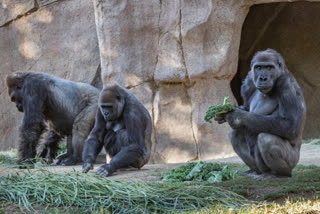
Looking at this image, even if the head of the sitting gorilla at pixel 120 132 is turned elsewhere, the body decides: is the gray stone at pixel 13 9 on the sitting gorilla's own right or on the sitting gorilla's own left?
on the sitting gorilla's own right

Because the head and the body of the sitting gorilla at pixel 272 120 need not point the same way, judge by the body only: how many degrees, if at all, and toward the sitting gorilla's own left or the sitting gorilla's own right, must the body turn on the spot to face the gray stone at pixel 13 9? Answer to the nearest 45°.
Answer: approximately 90° to the sitting gorilla's own right

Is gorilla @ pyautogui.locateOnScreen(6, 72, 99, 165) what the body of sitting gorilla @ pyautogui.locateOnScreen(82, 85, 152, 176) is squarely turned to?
no

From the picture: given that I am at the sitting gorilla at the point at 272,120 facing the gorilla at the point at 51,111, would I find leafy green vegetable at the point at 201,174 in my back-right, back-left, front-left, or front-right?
front-left

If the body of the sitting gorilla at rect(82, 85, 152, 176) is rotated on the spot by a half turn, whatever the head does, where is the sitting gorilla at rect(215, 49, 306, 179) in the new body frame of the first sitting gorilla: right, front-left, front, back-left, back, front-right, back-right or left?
right

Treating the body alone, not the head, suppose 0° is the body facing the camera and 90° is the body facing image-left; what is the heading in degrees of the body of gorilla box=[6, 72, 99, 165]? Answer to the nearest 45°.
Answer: approximately 90°

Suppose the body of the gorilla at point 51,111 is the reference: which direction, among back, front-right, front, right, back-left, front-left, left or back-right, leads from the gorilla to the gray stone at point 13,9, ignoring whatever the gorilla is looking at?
right

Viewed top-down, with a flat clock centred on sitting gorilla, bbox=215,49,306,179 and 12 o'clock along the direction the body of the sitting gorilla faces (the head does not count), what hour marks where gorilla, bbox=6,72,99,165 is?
The gorilla is roughly at 3 o'clock from the sitting gorilla.

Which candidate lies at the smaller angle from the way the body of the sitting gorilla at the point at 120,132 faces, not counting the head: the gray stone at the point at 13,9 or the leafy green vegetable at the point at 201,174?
the leafy green vegetable

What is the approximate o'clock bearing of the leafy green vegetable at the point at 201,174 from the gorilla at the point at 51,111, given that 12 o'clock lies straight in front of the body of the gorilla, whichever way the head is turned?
The leafy green vegetable is roughly at 8 o'clock from the gorilla.

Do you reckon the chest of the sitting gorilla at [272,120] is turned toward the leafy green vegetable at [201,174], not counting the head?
no

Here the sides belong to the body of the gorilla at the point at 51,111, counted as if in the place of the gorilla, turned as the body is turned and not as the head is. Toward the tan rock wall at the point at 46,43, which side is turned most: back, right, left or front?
right

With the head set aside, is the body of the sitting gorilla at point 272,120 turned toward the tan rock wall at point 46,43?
no
